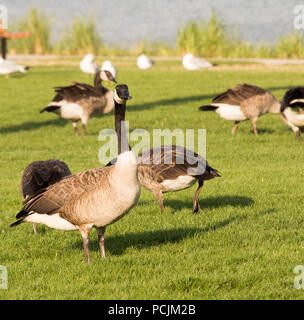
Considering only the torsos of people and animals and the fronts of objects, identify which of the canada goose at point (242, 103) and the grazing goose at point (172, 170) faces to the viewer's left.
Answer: the grazing goose

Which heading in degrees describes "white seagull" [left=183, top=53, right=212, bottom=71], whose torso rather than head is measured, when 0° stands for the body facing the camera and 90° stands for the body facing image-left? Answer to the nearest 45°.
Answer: approximately 90°

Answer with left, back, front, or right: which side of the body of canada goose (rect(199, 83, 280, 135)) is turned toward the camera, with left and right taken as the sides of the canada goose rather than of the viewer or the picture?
right

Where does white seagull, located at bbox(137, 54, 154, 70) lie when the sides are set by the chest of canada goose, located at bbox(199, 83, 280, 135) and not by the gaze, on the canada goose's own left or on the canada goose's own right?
on the canada goose's own left

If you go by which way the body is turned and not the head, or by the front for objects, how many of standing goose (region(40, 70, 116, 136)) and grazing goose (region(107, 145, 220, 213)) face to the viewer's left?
1

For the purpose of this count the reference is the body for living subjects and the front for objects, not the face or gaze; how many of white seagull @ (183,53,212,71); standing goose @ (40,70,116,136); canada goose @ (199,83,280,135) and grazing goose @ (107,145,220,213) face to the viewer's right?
2

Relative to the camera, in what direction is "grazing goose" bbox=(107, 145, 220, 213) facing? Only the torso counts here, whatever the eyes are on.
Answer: to the viewer's left

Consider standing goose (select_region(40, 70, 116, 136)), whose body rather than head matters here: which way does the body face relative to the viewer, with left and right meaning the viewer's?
facing to the right of the viewer

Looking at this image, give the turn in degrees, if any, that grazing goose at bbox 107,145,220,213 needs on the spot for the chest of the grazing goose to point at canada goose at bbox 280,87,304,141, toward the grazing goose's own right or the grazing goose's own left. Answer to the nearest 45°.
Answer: approximately 135° to the grazing goose's own right

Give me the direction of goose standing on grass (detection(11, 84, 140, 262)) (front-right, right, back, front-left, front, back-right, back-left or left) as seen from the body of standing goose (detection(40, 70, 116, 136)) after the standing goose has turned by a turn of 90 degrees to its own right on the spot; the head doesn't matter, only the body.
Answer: front

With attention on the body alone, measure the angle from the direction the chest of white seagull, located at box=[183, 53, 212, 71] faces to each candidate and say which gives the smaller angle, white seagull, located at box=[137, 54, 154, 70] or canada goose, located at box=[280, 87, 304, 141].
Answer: the white seagull

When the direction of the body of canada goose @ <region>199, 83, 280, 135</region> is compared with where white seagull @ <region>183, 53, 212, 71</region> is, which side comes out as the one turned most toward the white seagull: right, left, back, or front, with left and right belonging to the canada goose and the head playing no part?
left

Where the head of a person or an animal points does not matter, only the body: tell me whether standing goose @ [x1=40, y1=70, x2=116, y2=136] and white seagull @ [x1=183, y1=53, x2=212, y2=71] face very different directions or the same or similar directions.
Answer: very different directions

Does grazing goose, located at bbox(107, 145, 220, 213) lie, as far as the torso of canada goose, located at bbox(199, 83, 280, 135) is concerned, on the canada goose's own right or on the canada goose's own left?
on the canada goose's own right

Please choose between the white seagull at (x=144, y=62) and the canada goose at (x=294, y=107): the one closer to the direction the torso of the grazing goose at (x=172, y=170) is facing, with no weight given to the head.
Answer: the white seagull
